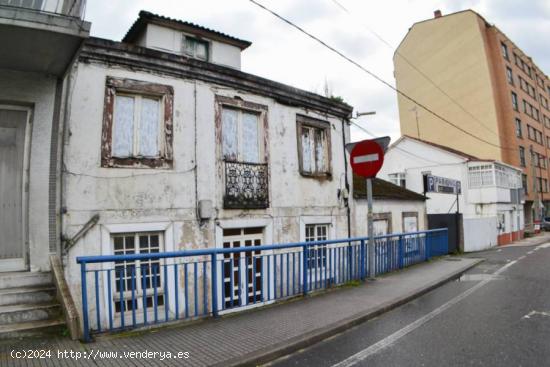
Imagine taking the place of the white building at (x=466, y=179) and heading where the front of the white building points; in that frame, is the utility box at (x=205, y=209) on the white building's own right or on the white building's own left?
on the white building's own right

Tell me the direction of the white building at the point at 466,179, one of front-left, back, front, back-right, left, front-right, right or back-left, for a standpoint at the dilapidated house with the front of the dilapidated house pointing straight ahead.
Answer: left

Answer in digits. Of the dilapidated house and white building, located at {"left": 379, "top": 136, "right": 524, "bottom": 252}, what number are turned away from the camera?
0

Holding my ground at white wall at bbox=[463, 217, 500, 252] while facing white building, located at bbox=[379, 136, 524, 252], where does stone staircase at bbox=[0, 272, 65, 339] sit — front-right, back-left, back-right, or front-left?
back-left

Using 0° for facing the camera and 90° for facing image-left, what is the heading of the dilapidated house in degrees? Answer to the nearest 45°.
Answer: approximately 315°
